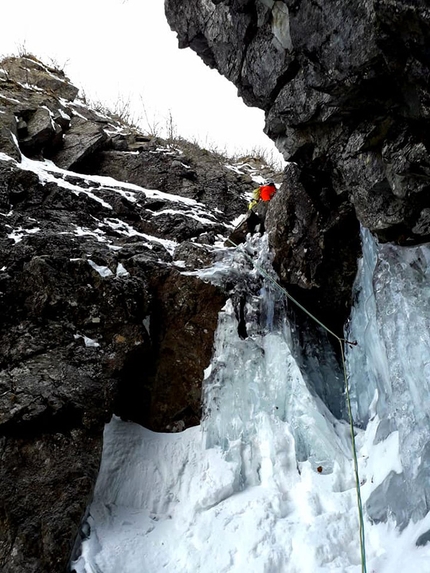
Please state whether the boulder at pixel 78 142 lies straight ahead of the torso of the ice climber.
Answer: no
